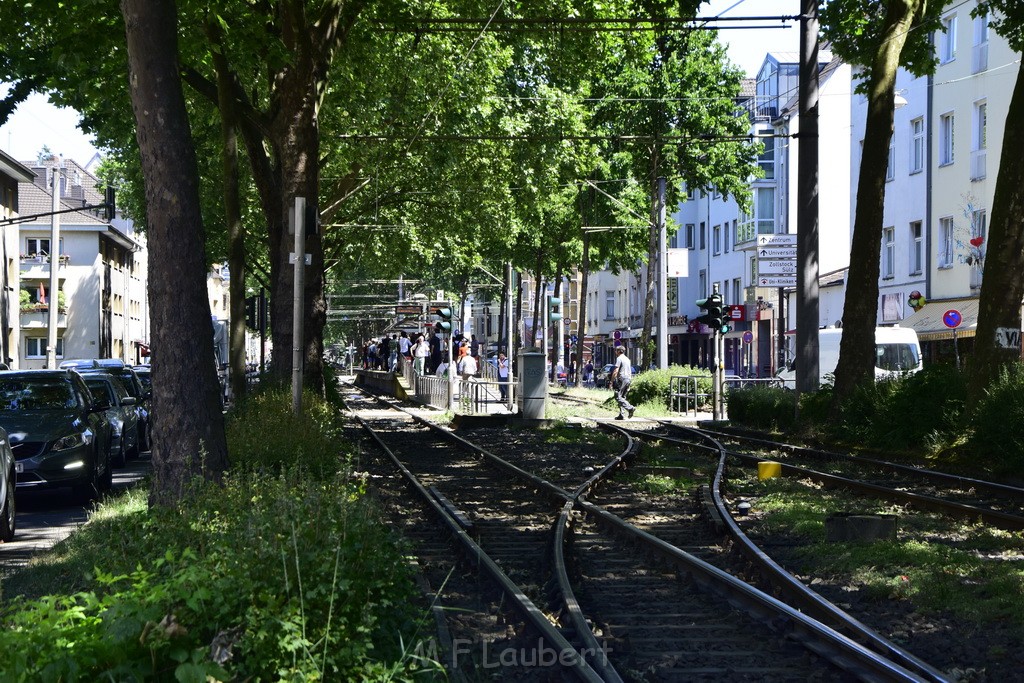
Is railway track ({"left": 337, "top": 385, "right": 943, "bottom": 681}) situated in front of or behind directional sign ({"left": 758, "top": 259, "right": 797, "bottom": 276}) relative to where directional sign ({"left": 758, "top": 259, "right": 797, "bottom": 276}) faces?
in front

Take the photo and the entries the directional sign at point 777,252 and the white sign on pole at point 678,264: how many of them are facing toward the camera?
2

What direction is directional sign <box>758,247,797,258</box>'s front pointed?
toward the camera

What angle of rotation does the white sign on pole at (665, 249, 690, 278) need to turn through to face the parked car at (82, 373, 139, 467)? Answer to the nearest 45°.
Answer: approximately 45° to its right

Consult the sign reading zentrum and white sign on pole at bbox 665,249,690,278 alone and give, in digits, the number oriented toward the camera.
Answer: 2

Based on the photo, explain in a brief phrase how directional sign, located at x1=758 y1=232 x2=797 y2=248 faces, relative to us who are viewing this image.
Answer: facing the viewer

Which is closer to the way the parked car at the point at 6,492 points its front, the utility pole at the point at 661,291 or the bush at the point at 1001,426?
the bush

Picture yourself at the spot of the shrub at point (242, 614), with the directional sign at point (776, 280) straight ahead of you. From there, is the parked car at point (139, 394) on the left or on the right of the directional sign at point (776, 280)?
left

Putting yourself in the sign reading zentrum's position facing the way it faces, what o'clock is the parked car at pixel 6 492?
The parked car is roughly at 1 o'clock from the sign reading zentrum.

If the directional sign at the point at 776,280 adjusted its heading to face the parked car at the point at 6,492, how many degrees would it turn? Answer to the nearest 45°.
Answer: approximately 45° to its right

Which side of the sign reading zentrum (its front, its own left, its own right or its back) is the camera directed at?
front

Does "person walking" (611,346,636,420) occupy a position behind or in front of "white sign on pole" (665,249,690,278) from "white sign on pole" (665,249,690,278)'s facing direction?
in front
